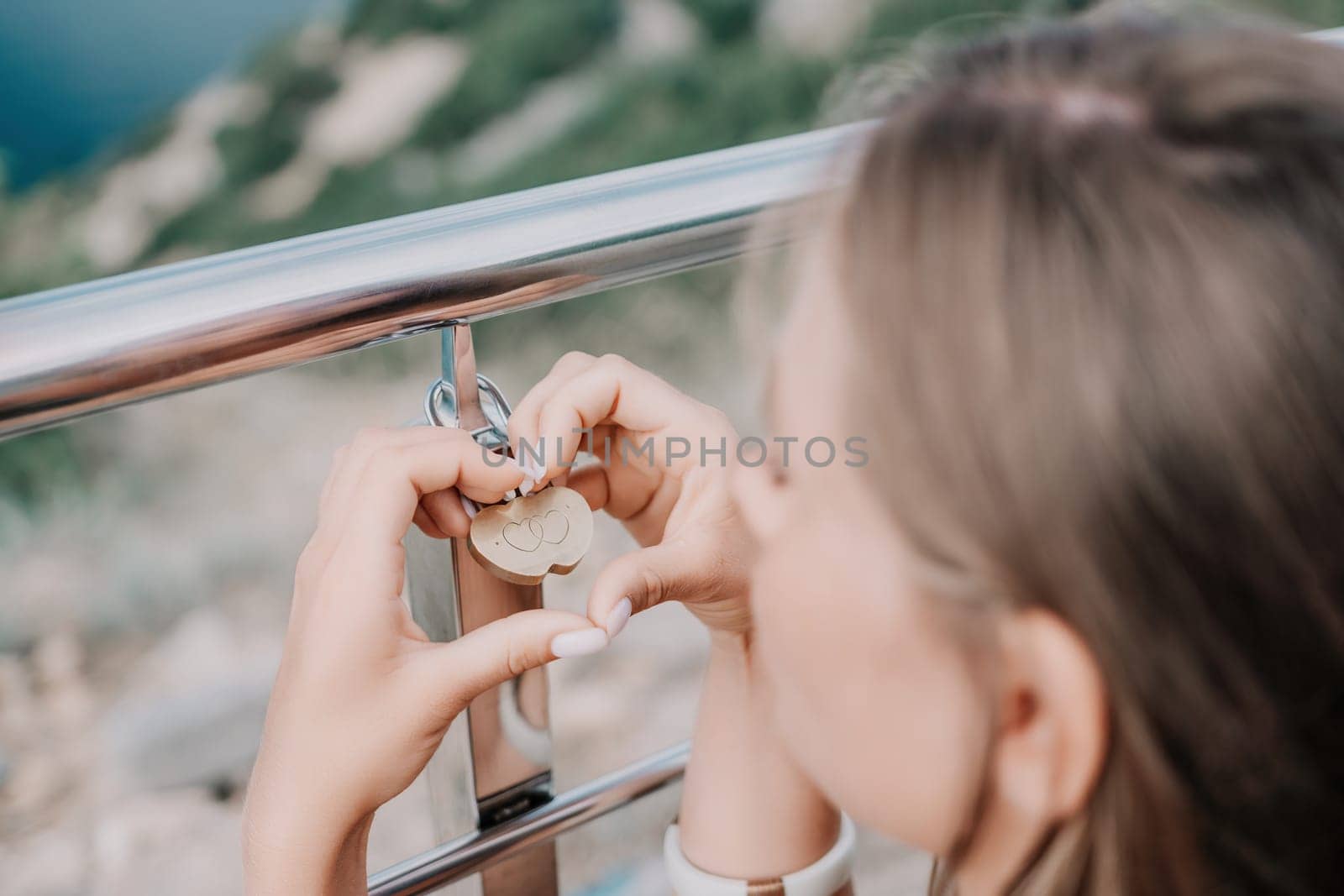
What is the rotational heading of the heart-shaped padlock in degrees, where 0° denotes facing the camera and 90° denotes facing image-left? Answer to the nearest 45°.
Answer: approximately 0°
